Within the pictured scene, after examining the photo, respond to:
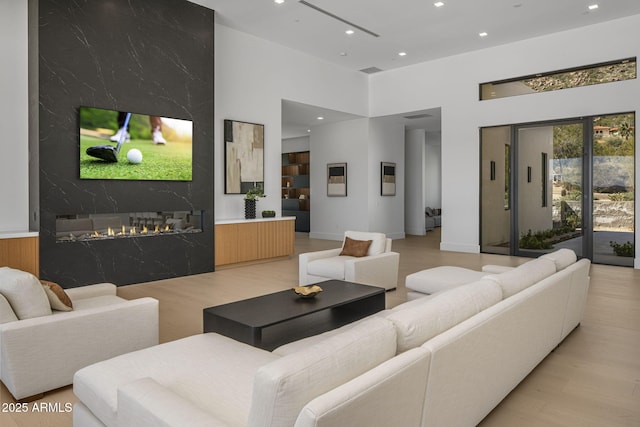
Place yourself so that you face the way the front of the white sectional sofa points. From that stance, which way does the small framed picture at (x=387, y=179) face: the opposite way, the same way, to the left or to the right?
the opposite way

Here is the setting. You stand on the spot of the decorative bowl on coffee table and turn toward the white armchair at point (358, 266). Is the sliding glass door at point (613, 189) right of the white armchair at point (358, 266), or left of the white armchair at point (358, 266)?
right

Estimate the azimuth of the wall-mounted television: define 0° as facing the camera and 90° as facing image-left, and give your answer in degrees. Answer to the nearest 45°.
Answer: approximately 315°

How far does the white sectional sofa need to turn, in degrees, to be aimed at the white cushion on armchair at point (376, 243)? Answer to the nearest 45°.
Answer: approximately 45° to its right

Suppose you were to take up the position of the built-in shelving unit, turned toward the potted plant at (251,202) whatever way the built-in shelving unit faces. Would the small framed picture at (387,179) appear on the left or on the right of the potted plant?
left

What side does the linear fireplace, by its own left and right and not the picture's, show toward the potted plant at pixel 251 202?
left

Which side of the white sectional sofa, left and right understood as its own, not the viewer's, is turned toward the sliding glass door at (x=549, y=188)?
right

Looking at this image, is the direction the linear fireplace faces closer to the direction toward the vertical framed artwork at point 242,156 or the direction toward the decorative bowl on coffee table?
the decorative bowl on coffee table

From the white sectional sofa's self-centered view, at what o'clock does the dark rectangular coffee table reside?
The dark rectangular coffee table is roughly at 1 o'clock from the white sectional sofa.
